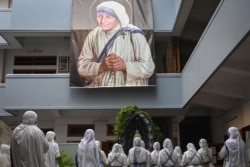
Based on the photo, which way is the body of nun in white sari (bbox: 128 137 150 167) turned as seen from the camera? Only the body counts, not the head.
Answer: away from the camera

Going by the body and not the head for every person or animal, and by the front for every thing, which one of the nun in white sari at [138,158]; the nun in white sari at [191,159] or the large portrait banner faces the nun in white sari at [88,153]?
the large portrait banner

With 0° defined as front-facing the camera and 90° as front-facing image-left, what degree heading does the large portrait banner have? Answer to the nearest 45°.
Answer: approximately 0°

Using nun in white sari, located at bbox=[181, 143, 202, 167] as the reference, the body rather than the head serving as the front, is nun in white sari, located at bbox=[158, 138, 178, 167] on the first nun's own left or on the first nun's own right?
on the first nun's own left

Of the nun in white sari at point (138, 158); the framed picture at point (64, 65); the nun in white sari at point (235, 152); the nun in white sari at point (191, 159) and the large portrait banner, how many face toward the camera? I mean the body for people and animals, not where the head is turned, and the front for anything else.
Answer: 2

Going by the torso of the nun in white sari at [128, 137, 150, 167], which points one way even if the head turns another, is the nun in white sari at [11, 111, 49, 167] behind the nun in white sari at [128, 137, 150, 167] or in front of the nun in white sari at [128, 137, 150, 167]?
behind

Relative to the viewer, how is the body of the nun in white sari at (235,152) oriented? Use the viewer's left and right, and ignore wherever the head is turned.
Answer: facing away from the viewer and to the left of the viewer

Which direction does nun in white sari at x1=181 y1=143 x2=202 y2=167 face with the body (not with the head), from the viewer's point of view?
away from the camera
